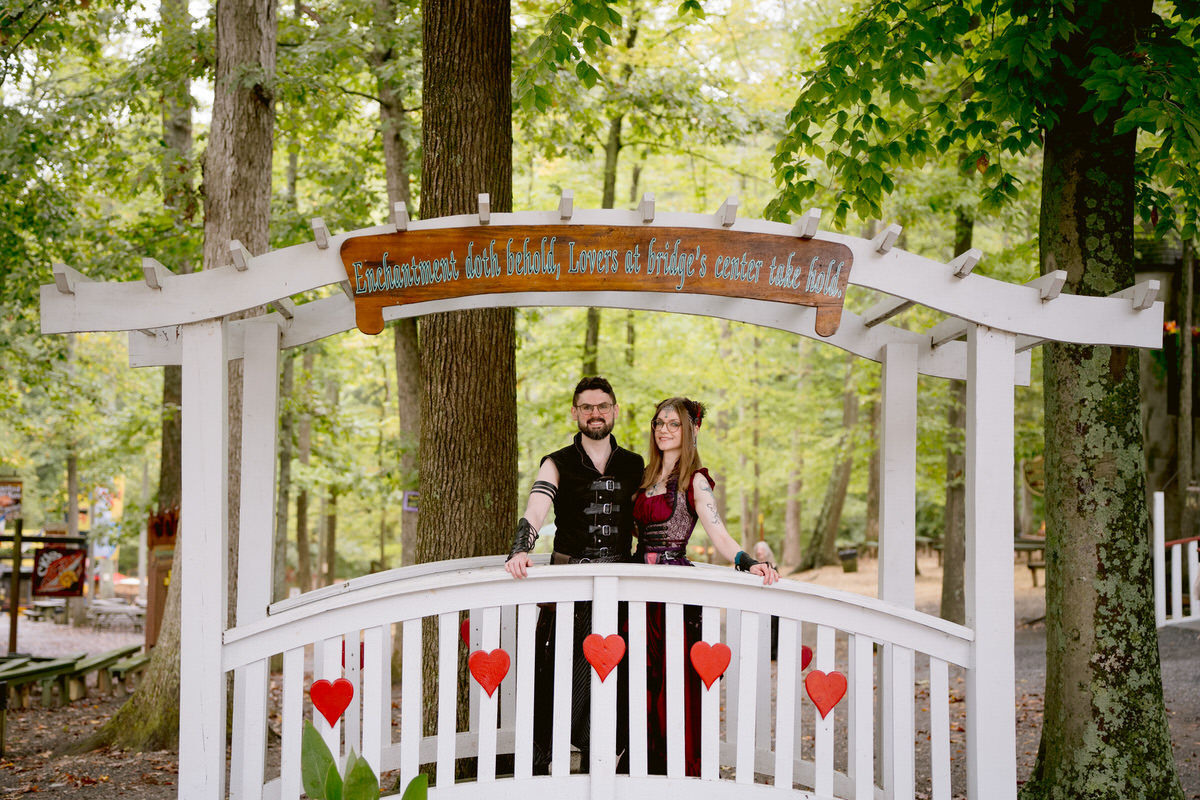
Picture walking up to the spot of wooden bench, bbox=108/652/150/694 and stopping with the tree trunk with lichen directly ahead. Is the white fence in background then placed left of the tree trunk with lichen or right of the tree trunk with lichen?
left

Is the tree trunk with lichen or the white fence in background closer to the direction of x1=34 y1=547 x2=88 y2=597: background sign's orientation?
the tree trunk with lichen

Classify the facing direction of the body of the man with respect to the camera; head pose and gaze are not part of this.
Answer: toward the camera

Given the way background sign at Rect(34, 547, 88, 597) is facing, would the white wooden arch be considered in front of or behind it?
in front

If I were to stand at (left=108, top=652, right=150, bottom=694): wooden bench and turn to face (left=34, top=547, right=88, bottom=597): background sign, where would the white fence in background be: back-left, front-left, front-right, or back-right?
back-right

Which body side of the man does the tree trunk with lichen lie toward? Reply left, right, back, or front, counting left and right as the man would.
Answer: left

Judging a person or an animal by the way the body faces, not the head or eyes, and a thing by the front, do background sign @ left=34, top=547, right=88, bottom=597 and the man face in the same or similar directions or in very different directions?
same or similar directions

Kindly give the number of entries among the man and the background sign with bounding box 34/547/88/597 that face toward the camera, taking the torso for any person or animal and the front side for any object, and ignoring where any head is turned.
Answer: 2

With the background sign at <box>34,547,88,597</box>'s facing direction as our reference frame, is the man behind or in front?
in front

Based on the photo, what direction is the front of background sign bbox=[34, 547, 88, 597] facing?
toward the camera

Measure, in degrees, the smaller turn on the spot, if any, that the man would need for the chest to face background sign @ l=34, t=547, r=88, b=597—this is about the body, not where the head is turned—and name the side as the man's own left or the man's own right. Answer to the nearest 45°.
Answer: approximately 135° to the man's own right

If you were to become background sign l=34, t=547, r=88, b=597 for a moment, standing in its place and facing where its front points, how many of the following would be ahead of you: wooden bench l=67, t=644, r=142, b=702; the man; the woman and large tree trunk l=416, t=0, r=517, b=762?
4
